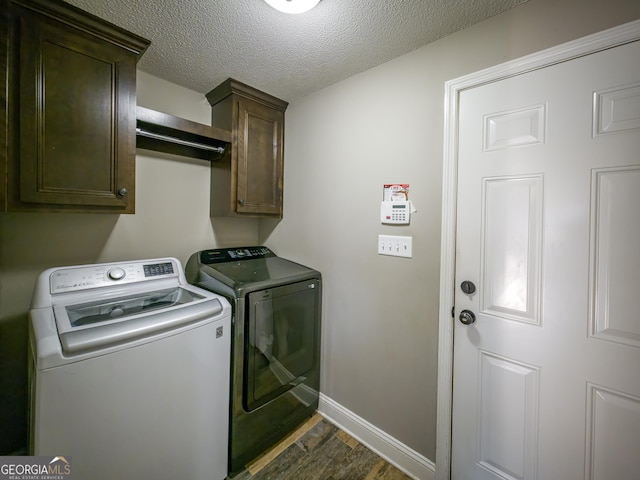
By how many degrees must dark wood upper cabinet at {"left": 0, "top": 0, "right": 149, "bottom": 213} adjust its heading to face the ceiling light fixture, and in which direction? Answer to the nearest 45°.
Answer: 0° — it already faces it

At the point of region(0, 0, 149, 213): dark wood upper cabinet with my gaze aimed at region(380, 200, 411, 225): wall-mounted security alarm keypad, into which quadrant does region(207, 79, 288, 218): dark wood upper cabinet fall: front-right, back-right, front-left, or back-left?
front-left

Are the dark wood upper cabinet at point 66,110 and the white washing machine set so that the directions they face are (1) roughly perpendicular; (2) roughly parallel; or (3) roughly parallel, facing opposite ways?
roughly parallel

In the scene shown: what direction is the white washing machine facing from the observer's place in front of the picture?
facing the viewer and to the right of the viewer

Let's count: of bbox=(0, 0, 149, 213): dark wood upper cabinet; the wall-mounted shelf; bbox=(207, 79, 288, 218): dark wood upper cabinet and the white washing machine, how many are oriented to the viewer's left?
0

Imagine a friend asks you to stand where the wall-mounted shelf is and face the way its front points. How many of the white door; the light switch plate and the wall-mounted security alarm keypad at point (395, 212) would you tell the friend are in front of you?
3

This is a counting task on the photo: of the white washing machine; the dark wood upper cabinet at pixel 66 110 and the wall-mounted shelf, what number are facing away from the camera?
0

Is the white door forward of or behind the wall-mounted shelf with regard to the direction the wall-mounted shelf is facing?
forward

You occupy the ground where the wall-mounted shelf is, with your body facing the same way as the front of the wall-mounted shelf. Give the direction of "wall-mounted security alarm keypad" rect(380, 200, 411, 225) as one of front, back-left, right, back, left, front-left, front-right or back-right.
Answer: front

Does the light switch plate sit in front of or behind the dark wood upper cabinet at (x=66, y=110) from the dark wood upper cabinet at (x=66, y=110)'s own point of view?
in front

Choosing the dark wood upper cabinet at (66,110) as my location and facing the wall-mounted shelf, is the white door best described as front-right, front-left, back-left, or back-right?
front-right
